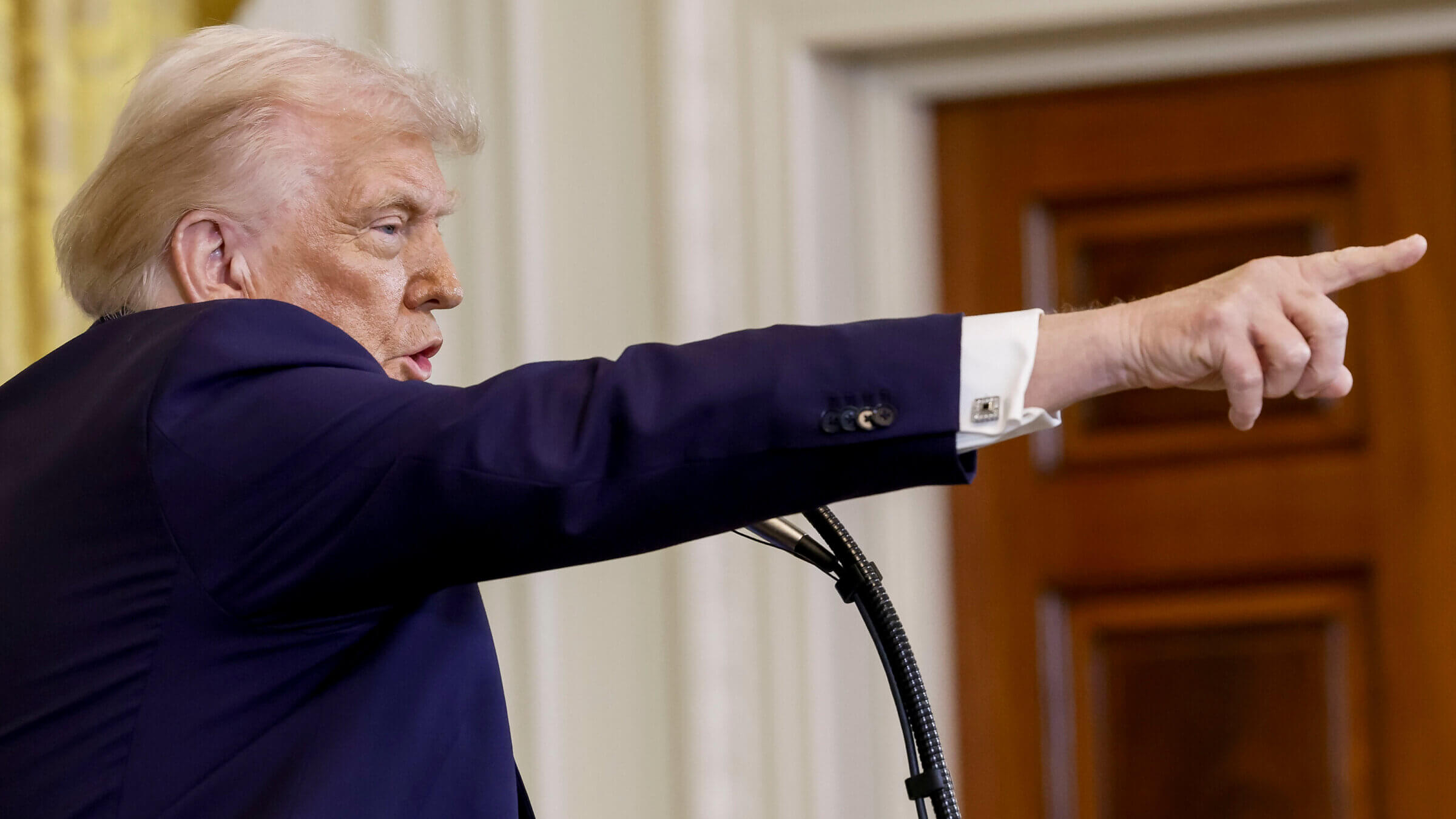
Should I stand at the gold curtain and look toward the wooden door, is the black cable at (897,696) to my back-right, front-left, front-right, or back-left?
front-right

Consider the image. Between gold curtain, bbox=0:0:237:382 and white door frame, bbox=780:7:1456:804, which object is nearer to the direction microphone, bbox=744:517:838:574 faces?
the gold curtain

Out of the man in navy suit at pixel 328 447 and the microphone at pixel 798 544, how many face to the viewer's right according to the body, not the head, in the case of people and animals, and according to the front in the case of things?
1

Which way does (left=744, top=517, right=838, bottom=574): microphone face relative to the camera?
to the viewer's left

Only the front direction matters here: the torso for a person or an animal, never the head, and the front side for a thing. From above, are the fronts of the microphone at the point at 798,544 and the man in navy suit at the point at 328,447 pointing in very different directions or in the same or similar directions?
very different directions

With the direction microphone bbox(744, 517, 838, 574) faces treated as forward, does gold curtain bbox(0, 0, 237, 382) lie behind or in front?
in front

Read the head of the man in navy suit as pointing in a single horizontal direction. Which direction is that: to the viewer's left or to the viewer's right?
to the viewer's right

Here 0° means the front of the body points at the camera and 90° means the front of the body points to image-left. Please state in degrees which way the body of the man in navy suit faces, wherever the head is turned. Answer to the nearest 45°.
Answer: approximately 270°

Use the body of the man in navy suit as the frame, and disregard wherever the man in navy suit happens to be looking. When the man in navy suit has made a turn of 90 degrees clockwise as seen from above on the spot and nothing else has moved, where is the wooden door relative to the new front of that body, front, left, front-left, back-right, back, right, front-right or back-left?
back-left

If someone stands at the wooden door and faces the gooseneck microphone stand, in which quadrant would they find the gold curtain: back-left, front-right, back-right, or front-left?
front-right

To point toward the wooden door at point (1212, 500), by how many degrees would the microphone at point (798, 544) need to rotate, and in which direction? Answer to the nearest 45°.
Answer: approximately 135° to its right
